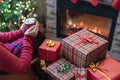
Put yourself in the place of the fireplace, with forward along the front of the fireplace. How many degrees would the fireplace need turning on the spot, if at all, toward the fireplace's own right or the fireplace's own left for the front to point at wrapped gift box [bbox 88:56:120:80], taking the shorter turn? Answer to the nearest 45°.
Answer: approximately 45° to the fireplace's own left

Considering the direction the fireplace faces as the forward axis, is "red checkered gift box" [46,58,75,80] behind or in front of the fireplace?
in front

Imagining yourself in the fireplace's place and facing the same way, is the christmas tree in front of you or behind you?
in front

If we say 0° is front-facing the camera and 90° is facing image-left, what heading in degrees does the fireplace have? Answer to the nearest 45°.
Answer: approximately 45°

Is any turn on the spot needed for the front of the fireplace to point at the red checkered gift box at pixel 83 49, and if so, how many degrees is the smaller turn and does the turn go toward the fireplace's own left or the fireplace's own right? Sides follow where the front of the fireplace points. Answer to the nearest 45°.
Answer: approximately 45° to the fireplace's own left
